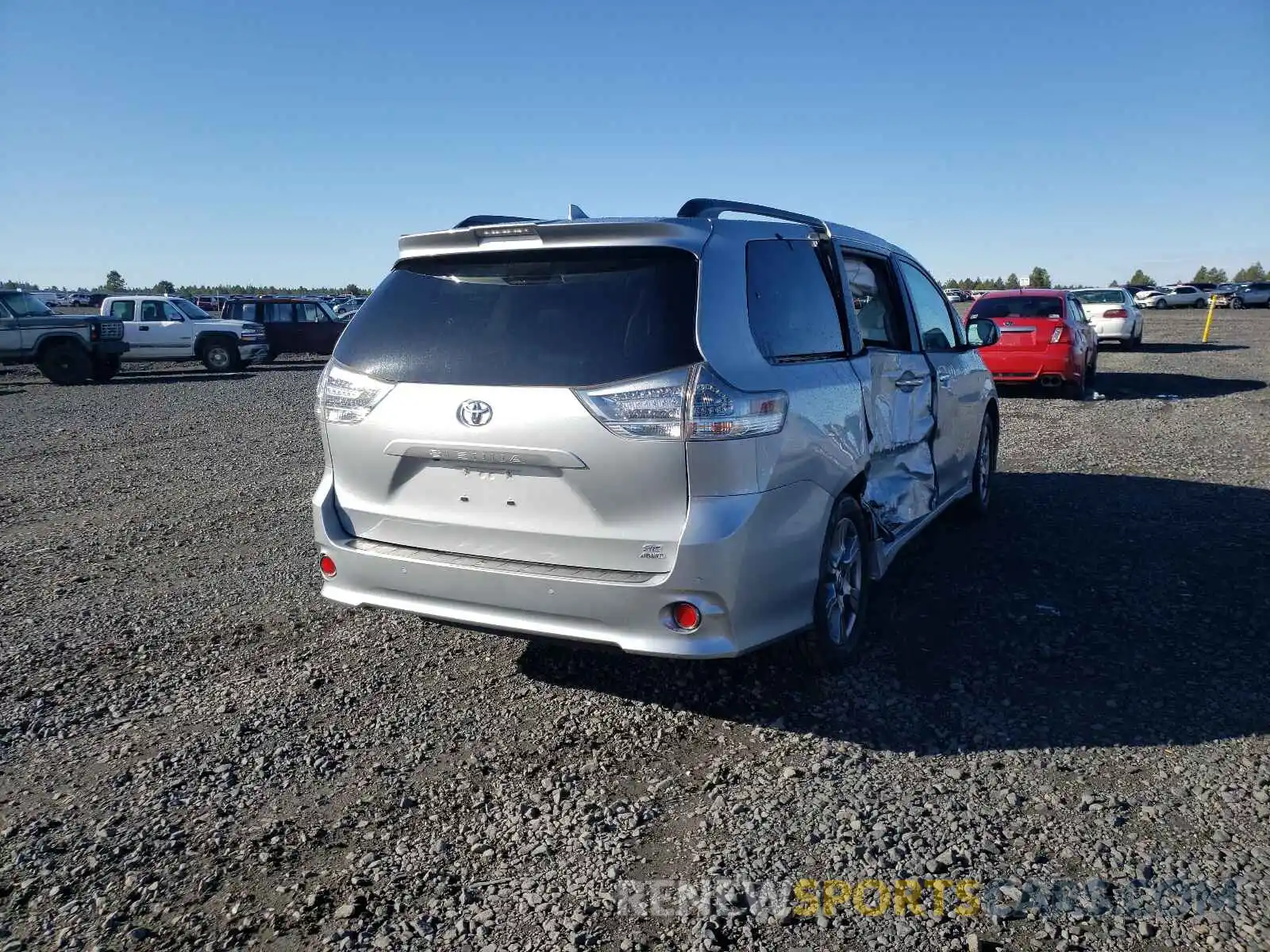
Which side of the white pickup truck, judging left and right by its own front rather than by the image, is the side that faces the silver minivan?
right

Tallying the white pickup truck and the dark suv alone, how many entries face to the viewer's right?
2

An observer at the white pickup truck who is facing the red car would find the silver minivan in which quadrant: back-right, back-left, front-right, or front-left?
front-right

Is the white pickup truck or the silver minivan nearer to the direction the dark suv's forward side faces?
the silver minivan

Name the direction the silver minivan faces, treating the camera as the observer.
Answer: facing away from the viewer and to the right of the viewer

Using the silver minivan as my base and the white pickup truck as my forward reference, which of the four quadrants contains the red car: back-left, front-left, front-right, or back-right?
front-right

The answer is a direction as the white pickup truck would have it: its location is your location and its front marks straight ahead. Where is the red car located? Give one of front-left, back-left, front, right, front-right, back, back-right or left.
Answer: front-right

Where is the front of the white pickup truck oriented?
to the viewer's right

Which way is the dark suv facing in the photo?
to the viewer's right

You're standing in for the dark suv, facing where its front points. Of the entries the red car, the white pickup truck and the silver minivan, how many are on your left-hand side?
0

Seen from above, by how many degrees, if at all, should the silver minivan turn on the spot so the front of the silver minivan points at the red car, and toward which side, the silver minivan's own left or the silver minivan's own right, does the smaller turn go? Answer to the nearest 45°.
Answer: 0° — it already faces it

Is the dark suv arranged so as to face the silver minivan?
no
